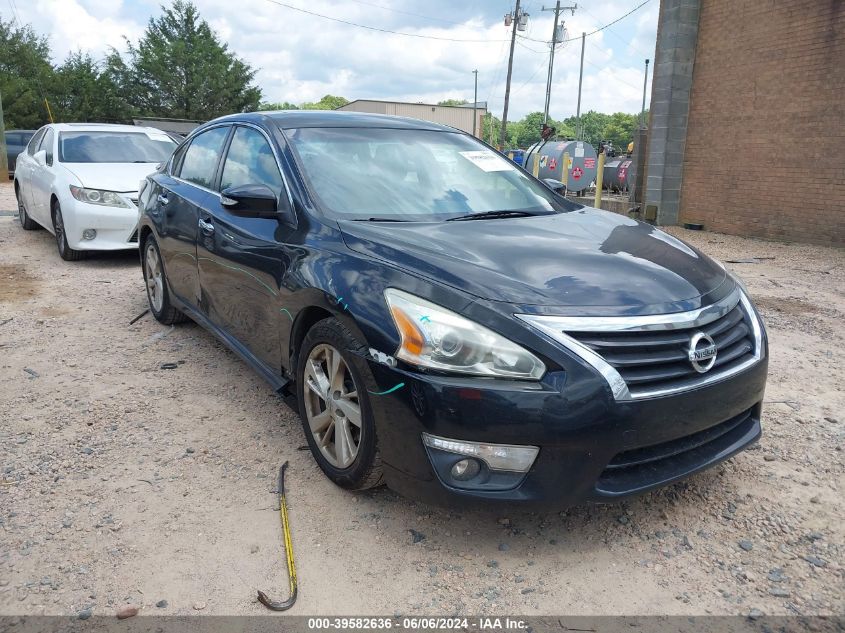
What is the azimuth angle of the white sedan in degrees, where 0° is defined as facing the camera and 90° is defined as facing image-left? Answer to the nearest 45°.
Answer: approximately 315°

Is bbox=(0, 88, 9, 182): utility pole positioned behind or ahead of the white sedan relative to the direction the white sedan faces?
behind

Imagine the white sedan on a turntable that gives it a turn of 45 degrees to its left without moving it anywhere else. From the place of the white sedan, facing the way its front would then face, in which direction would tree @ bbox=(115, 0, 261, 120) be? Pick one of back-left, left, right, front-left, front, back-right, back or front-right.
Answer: left

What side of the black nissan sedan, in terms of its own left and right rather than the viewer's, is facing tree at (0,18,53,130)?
back

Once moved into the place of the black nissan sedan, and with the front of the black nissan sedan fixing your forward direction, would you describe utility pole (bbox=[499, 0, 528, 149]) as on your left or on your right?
on your left

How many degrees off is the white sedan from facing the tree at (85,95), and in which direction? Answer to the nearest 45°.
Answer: approximately 135° to its left

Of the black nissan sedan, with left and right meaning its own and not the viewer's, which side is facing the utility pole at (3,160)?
back

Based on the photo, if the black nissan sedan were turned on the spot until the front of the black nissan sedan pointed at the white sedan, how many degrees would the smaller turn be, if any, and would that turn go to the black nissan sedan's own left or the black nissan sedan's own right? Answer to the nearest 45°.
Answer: approximately 180°

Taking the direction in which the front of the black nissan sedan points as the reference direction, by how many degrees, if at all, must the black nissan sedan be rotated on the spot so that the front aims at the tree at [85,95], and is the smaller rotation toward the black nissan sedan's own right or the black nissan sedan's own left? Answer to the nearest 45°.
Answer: approximately 180°
